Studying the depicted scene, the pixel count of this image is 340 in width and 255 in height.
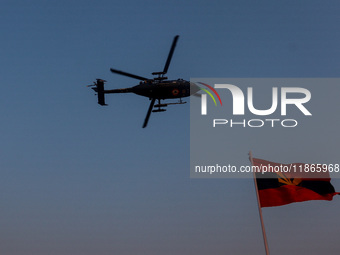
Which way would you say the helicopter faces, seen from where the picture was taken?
facing to the right of the viewer
